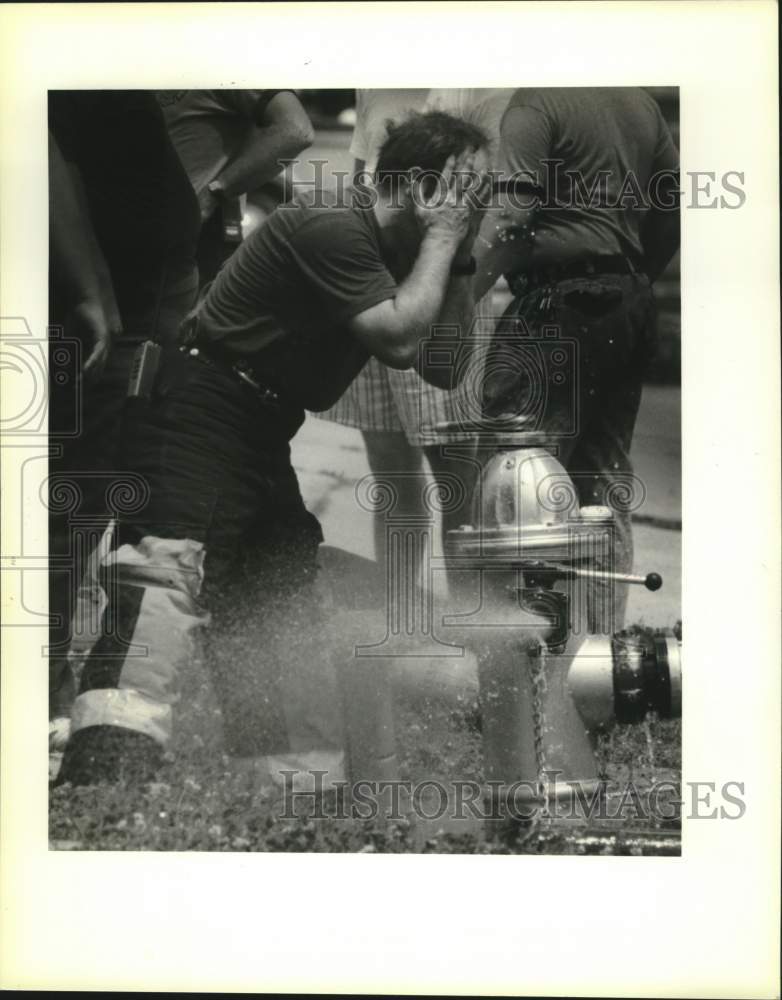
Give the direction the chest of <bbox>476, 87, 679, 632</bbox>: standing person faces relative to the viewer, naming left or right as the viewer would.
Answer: facing away from the viewer and to the left of the viewer

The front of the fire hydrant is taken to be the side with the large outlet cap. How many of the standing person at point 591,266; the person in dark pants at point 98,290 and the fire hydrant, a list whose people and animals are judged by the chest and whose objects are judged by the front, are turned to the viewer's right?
2

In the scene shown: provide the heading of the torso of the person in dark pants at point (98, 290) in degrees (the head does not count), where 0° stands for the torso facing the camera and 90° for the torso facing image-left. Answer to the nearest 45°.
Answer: approximately 270°

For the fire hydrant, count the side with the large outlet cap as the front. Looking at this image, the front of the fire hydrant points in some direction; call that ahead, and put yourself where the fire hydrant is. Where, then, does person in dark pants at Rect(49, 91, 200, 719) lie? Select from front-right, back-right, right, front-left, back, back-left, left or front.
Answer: back

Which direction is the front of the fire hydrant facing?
to the viewer's right
